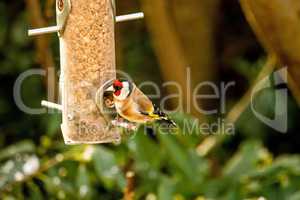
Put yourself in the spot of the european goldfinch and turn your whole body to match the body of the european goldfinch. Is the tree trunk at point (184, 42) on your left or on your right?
on your right

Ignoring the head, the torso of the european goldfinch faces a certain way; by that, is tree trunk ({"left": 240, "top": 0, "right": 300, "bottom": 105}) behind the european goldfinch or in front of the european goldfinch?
behind

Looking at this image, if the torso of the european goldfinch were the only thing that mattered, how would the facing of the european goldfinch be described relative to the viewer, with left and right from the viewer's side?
facing to the left of the viewer
